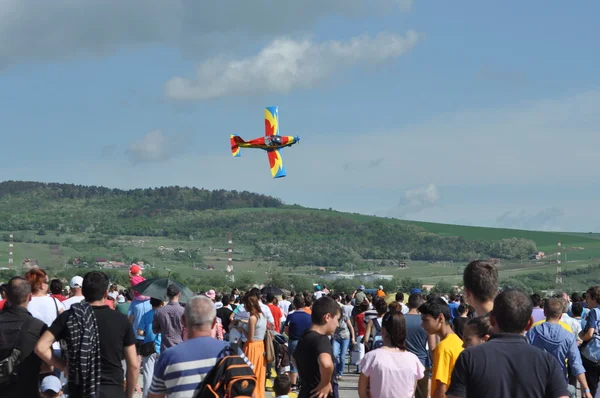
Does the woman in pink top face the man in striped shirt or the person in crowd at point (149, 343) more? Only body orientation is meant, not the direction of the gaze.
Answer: the person in crowd

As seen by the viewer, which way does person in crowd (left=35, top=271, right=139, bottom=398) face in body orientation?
away from the camera

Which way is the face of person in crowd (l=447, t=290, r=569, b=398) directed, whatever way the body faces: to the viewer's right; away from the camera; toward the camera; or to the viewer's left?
away from the camera

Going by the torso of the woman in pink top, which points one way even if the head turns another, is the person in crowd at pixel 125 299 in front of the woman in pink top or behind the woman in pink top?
in front

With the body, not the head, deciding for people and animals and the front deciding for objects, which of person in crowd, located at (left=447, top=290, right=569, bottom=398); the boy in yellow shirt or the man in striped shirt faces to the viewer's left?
the boy in yellow shirt

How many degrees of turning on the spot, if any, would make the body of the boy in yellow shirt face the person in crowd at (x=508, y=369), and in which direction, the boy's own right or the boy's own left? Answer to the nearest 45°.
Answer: approximately 90° to the boy's own left

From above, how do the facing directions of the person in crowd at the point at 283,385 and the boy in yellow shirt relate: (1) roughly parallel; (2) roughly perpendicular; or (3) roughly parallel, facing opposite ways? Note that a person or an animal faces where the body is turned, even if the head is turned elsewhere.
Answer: roughly perpendicular

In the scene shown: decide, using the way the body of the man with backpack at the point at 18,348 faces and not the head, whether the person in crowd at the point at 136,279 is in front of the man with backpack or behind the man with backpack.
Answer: in front

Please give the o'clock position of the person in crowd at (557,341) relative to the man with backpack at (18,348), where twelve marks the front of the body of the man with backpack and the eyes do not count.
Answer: The person in crowd is roughly at 3 o'clock from the man with backpack.

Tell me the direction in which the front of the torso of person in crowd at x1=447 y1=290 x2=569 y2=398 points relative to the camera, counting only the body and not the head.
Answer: away from the camera

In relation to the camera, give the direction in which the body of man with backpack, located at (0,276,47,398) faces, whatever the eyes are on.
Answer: away from the camera

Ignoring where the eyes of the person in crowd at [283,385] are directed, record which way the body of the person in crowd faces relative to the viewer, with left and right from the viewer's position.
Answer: facing away from the viewer

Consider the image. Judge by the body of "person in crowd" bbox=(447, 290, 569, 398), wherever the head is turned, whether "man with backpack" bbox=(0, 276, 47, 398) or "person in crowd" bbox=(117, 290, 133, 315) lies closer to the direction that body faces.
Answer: the person in crowd

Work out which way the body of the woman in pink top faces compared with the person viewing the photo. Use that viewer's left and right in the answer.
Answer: facing away from the viewer

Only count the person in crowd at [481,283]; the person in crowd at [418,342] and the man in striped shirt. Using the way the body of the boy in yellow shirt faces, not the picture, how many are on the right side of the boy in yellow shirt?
1

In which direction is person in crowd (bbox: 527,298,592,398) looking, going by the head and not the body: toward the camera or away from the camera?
away from the camera

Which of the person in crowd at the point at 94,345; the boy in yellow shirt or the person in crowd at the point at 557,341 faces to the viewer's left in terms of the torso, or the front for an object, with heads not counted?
the boy in yellow shirt
